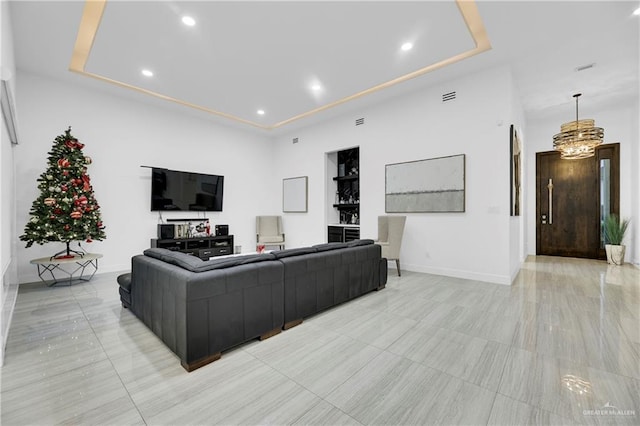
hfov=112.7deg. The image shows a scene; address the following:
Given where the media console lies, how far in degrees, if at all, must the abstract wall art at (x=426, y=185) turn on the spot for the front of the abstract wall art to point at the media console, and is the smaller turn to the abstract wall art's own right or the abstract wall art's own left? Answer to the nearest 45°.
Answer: approximately 45° to the abstract wall art's own right

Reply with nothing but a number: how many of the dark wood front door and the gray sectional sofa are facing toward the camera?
1

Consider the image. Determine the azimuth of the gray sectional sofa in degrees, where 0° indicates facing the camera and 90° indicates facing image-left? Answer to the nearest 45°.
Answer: approximately 135°

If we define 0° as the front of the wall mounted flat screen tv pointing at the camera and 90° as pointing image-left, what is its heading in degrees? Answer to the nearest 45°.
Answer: approximately 315°

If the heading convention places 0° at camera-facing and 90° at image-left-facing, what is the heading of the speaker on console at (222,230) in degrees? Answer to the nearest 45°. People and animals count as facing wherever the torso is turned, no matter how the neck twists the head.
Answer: approximately 315°

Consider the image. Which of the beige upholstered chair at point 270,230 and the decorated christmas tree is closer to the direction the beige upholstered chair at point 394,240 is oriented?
the decorated christmas tree

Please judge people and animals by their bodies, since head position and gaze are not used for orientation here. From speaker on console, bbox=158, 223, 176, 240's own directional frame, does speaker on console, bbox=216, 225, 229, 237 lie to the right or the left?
on its left
